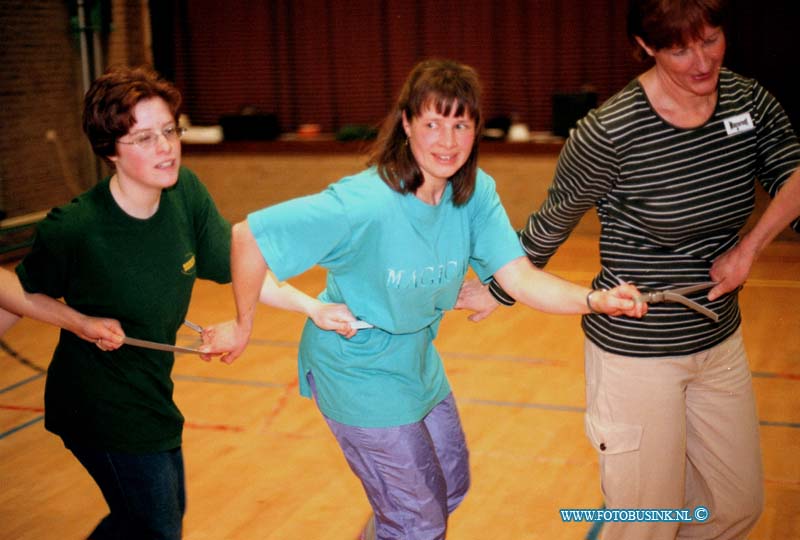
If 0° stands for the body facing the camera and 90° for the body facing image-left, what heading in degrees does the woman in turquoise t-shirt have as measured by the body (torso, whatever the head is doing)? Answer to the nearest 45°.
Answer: approximately 315°

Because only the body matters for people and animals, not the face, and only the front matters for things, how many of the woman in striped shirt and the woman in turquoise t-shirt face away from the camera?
0
